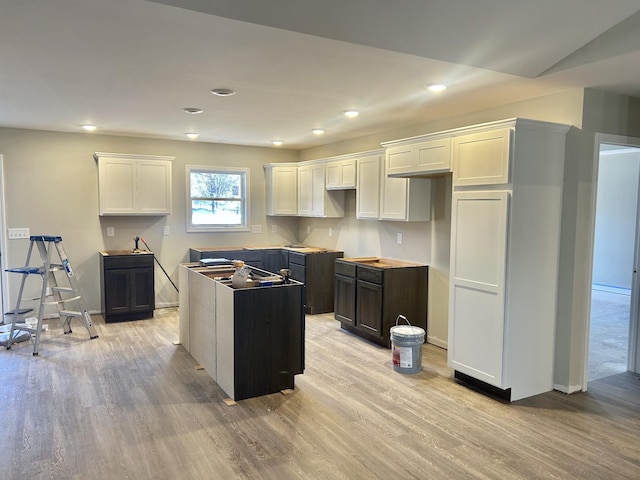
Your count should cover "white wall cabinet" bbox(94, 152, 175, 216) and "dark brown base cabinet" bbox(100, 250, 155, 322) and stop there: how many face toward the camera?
2

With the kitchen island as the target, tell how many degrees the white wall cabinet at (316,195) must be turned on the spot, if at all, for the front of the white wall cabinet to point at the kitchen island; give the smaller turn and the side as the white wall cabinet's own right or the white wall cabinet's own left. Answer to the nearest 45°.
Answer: approximately 45° to the white wall cabinet's own left

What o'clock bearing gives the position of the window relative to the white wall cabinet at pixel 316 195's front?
The window is roughly at 2 o'clock from the white wall cabinet.

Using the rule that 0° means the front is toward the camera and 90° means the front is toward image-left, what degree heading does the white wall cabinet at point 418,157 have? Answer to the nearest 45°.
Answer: approximately 45°

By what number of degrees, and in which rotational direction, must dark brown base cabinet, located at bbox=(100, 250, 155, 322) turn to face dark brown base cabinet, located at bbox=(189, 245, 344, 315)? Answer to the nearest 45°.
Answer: approximately 90° to its left

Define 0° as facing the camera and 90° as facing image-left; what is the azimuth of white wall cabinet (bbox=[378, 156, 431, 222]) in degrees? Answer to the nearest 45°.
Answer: approximately 45°

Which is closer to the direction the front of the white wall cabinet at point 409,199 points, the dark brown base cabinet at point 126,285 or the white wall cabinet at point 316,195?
the dark brown base cabinet

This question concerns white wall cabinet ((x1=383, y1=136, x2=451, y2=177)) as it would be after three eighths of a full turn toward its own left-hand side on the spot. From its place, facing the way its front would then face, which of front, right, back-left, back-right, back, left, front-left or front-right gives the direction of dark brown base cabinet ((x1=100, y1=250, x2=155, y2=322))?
back

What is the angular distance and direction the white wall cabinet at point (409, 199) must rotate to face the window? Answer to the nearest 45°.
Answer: approximately 90° to its right

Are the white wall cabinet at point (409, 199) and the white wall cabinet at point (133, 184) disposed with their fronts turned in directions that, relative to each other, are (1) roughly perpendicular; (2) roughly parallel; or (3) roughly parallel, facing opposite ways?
roughly perpendicular
